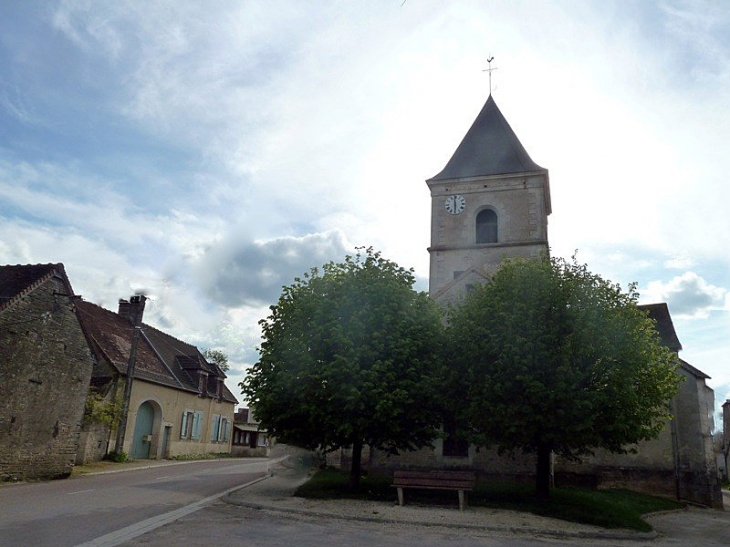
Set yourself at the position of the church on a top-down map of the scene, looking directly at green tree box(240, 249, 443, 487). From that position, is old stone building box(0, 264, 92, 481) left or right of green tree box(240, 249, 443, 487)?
right

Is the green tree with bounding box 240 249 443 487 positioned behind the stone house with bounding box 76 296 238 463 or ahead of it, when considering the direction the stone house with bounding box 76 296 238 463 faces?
ahead

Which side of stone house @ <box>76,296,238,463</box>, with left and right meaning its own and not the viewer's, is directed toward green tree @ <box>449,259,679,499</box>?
front

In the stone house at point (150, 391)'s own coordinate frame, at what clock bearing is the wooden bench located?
The wooden bench is roughly at 1 o'clock from the stone house.

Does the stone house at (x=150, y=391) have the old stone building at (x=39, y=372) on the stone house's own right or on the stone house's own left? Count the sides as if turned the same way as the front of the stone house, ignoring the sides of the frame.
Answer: on the stone house's own right

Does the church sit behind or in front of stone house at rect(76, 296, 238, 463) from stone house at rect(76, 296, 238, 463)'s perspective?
in front

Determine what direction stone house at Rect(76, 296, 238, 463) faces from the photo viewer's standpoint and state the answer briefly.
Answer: facing the viewer and to the right of the viewer

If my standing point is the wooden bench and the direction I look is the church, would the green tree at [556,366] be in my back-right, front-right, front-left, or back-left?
front-right
